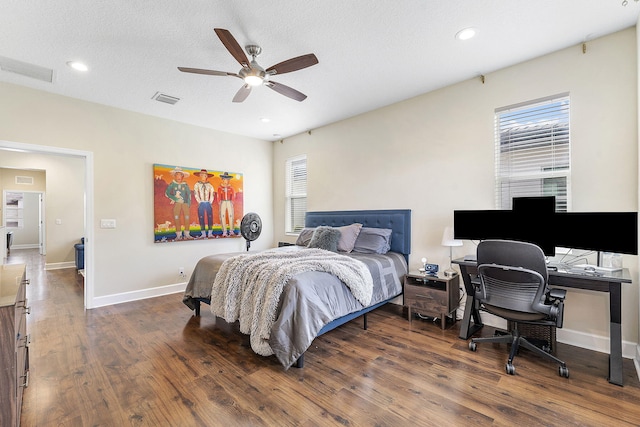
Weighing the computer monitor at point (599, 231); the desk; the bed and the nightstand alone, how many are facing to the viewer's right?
0

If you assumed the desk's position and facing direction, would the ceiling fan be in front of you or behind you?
in front

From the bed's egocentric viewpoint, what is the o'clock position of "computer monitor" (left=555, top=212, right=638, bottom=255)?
The computer monitor is roughly at 8 o'clock from the bed.

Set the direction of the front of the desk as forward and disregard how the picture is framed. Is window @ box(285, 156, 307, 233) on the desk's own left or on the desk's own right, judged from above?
on the desk's own right

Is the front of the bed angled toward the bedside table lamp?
no

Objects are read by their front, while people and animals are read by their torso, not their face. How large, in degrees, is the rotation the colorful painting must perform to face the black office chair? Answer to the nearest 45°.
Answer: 0° — it already faces it

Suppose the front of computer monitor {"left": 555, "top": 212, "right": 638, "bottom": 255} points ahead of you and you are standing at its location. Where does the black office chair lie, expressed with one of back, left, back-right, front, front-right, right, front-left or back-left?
front

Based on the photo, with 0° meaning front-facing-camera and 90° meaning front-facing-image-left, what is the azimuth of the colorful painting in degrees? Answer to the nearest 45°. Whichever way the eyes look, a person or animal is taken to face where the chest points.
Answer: approximately 315°

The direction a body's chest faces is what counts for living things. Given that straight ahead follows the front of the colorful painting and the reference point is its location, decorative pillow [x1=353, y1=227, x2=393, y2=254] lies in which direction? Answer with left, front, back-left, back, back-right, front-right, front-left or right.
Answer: front

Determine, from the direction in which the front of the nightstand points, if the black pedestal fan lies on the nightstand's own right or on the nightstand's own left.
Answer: on the nightstand's own right

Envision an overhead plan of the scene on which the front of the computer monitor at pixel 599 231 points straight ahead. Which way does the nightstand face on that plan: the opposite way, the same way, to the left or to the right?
the same way

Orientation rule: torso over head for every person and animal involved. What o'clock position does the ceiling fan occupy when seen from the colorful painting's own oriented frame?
The ceiling fan is roughly at 1 o'clock from the colorful painting.
